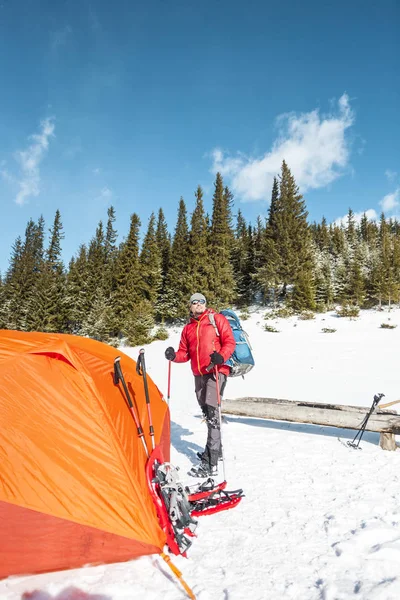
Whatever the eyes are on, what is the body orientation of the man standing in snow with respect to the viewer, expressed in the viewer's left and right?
facing the viewer and to the left of the viewer

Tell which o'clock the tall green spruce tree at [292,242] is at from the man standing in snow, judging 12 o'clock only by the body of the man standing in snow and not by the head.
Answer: The tall green spruce tree is roughly at 5 o'clock from the man standing in snow.

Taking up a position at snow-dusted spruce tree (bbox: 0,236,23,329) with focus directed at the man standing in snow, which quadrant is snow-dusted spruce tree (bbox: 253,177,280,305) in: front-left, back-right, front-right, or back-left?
front-left

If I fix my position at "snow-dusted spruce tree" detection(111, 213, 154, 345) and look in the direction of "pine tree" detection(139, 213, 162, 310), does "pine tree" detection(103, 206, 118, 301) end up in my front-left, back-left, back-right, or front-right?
front-left

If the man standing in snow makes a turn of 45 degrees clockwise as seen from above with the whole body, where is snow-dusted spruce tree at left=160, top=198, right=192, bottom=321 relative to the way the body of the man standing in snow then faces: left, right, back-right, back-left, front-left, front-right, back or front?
right

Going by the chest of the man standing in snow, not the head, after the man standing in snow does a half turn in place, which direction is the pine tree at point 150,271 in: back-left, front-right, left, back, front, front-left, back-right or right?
front-left

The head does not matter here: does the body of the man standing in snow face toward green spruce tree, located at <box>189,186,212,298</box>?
no

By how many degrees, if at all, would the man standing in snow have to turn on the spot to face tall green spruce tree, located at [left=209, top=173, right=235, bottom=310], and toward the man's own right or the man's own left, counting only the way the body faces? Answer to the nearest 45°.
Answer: approximately 135° to the man's own right

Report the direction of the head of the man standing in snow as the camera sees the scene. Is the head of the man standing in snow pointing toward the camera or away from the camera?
toward the camera

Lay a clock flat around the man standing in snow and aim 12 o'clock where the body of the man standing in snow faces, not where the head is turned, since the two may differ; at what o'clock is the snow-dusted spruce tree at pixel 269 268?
The snow-dusted spruce tree is roughly at 5 o'clock from the man standing in snow.

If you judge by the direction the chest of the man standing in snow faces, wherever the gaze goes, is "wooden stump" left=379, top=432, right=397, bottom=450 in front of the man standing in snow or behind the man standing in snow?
behind
